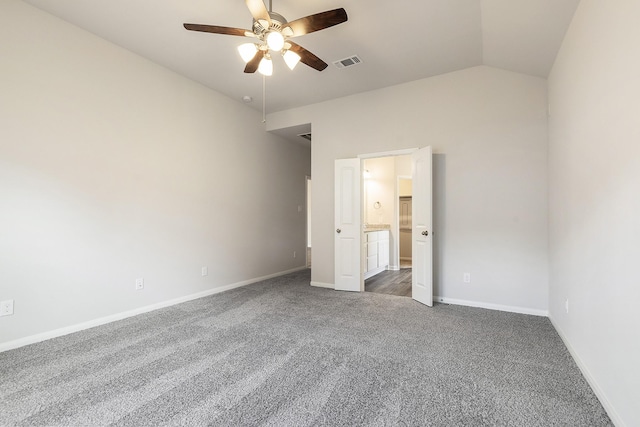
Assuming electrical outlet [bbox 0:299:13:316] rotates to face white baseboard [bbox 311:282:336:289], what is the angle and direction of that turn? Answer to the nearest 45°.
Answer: approximately 90° to its left

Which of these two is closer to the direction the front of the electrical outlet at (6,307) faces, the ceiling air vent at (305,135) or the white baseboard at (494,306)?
the white baseboard

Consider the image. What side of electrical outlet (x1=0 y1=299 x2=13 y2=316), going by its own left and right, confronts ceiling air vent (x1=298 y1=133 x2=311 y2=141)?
left

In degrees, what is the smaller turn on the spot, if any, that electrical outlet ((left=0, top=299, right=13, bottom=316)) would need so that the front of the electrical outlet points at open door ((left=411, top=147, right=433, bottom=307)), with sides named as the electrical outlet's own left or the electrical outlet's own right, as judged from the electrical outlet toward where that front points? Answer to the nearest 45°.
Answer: approximately 45° to the electrical outlet's own left

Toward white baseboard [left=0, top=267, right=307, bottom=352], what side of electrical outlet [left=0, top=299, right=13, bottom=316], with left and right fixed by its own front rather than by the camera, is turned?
left

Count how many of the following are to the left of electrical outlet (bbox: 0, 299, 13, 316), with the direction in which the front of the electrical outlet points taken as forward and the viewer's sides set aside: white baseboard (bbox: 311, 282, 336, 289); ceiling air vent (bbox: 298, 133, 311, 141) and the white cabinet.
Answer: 3

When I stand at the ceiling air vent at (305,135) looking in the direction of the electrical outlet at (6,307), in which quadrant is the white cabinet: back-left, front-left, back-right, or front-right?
back-left

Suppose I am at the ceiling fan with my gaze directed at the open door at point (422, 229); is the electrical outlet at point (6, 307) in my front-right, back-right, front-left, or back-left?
back-left

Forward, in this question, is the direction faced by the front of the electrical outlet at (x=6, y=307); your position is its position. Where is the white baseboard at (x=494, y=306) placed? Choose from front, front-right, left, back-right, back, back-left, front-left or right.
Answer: front-left

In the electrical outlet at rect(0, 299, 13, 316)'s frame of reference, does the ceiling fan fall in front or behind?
in front
